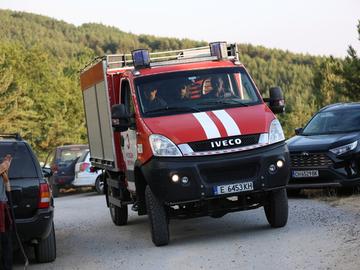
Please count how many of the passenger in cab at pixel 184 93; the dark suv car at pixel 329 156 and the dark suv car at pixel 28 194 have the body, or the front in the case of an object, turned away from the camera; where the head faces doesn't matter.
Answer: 1

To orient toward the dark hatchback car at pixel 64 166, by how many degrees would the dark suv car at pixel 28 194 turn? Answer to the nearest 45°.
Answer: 0° — it already faces it

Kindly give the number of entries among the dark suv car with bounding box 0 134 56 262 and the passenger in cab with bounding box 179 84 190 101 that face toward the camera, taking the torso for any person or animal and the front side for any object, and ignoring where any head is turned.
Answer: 1

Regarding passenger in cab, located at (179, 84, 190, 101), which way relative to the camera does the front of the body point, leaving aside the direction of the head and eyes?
toward the camera

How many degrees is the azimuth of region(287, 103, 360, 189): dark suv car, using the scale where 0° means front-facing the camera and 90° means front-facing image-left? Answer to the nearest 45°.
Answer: approximately 45°

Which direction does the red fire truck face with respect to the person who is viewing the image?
facing the viewer and to the right of the viewer

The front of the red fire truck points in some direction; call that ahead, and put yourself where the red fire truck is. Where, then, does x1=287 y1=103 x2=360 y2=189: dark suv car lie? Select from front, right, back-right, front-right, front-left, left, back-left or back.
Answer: left

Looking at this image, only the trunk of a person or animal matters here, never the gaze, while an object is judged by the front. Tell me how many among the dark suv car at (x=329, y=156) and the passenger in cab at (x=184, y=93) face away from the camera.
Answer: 0

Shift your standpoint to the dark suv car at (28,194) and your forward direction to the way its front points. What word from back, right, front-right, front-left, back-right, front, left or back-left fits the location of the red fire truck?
right

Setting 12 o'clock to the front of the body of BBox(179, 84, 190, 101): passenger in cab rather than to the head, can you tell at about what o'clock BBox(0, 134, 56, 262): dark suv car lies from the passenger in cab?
The dark suv car is roughly at 2 o'clock from the passenger in cab.

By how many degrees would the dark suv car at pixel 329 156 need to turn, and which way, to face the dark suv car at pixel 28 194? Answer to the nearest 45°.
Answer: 0° — it already faces it

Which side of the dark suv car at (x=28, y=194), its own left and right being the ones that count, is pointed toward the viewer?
back

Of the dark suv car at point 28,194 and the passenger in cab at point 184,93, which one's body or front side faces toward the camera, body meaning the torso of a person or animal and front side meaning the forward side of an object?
the passenger in cab
